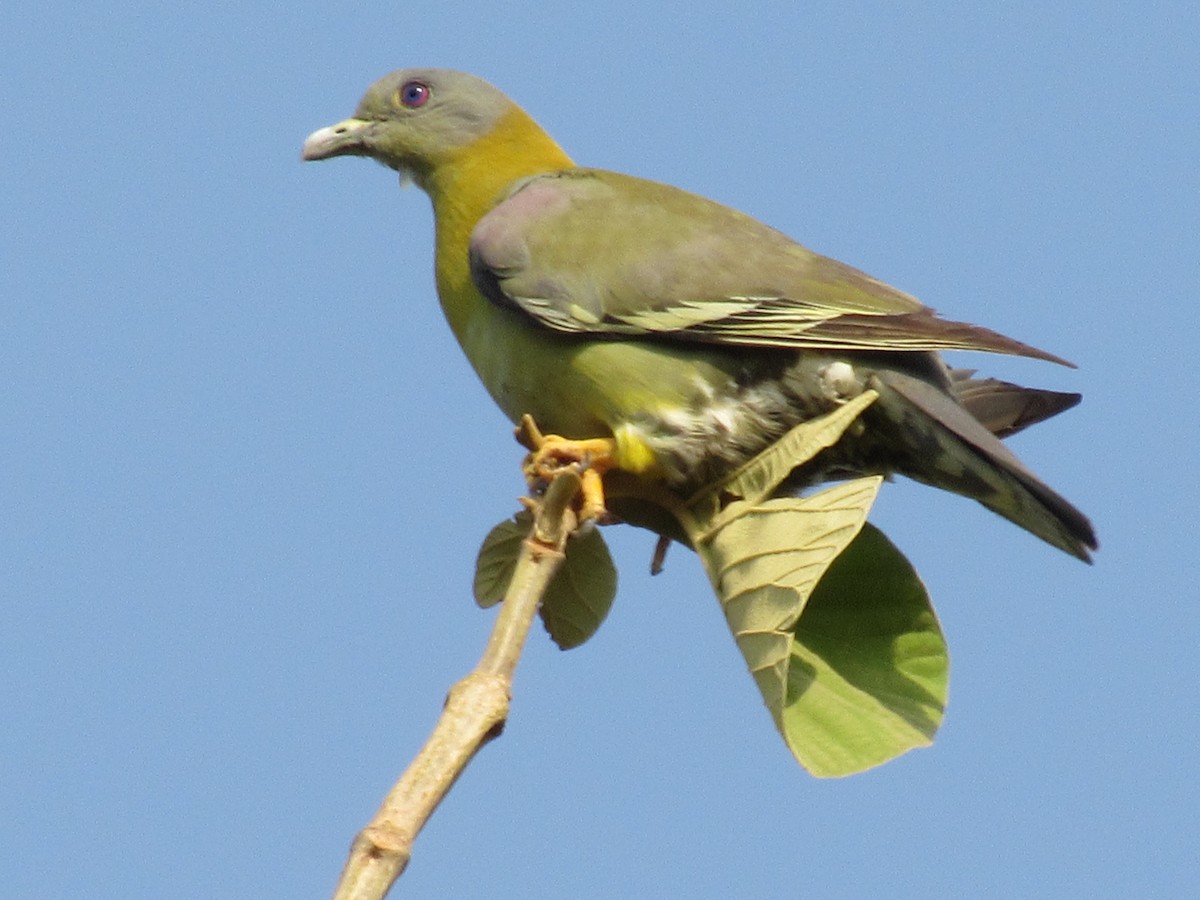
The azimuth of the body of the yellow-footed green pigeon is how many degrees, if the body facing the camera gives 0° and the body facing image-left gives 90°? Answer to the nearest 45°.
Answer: approximately 90°
